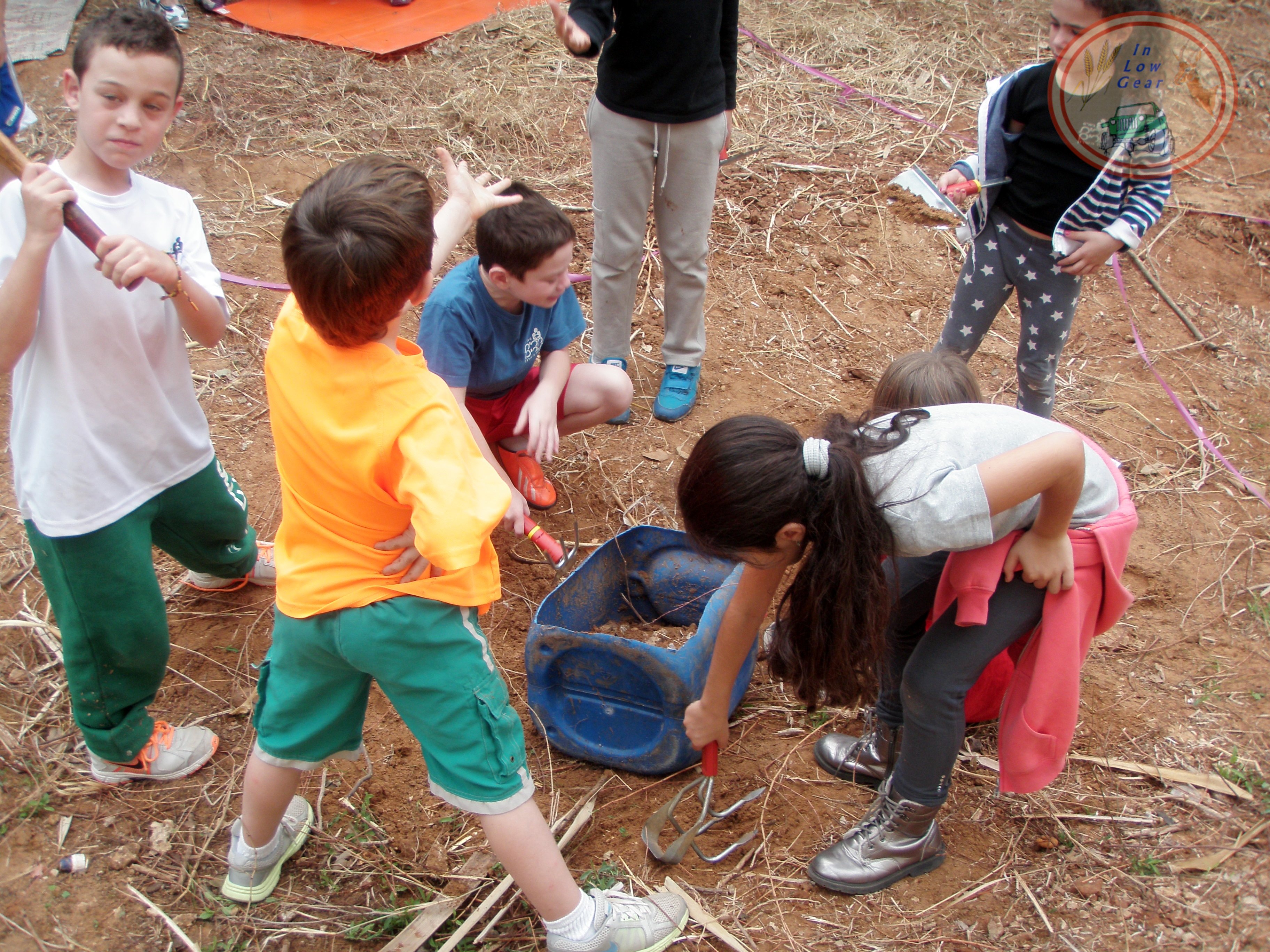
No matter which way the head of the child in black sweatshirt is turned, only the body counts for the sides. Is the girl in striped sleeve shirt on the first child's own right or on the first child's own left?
on the first child's own left

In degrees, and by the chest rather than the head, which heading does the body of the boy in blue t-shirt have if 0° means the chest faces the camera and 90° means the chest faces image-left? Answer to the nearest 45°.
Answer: approximately 315°

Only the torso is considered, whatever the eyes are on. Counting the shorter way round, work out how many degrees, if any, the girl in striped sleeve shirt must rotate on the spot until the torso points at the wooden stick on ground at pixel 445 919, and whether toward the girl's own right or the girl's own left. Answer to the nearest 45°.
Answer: approximately 45° to the girl's own left

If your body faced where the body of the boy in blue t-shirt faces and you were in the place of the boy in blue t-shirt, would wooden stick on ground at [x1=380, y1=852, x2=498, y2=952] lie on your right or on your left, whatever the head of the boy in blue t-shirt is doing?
on your right

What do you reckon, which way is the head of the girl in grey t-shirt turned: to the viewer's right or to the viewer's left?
to the viewer's left

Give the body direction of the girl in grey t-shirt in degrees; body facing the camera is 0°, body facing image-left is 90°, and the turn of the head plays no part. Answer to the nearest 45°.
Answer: approximately 90°

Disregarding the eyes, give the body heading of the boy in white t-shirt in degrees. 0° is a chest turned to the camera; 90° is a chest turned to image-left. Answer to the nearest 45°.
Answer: approximately 315°

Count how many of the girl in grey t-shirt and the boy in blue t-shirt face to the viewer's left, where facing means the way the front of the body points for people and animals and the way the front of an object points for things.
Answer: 1

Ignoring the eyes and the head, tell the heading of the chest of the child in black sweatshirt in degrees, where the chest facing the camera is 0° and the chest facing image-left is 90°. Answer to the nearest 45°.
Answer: approximately 0°
